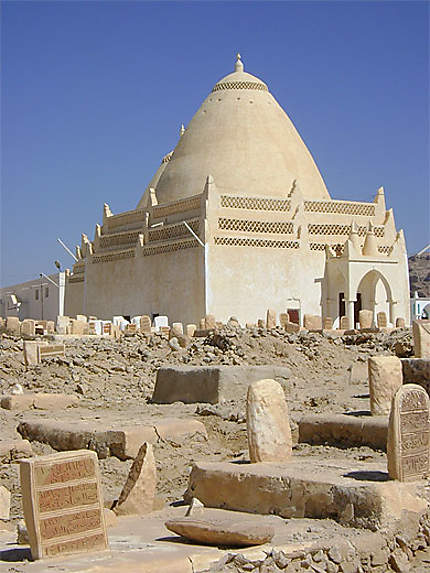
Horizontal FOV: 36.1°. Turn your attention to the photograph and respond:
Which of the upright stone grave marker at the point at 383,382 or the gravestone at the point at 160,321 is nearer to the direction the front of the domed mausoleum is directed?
the upright stone grave marker

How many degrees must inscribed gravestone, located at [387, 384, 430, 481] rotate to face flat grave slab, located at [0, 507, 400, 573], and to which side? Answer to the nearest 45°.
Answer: approximately 90° to its right

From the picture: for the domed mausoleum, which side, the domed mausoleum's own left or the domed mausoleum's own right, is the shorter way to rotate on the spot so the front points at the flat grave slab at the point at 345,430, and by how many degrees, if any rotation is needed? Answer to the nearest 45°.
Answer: approximately 45° to the domed mausoleum's own right

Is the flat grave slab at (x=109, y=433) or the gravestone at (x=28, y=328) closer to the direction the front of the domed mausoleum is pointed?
the flat grave slab

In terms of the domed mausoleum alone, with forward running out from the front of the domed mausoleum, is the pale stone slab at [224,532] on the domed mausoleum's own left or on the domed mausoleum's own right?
on the domed mausoleum's own right

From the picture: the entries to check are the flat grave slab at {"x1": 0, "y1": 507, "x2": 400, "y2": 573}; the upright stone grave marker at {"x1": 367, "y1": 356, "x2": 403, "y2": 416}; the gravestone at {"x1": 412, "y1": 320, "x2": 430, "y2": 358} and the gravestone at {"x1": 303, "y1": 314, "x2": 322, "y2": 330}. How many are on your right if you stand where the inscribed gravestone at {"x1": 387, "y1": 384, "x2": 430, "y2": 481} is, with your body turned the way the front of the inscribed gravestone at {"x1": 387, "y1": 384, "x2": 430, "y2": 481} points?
1

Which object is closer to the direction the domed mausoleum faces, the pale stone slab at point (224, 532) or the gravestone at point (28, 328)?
the pale stone slab

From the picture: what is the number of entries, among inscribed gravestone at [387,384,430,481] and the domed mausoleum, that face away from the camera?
0

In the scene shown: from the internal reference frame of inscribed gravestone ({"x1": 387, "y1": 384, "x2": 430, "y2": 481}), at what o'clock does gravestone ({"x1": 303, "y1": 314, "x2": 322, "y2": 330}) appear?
The gravestone is roughly at 7 o'clock from the inscribed gravestone.

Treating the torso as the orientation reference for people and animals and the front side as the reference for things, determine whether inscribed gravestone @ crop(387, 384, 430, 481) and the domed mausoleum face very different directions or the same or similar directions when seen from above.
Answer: same or similar directions

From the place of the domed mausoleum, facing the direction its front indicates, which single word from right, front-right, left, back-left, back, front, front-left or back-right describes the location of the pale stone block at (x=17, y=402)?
front-right

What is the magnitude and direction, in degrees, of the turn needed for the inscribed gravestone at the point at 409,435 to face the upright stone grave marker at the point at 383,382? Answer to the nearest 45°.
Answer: approximately 135° to its left

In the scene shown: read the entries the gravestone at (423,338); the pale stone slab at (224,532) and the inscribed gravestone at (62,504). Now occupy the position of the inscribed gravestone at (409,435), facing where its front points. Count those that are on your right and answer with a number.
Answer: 2

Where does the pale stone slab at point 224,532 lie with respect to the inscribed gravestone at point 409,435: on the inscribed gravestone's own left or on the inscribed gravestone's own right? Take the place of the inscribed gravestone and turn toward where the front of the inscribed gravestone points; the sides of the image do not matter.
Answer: on the inscribed gravestone's own right

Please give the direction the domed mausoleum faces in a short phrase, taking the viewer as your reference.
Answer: facing the viewer and to the right of the viewer
